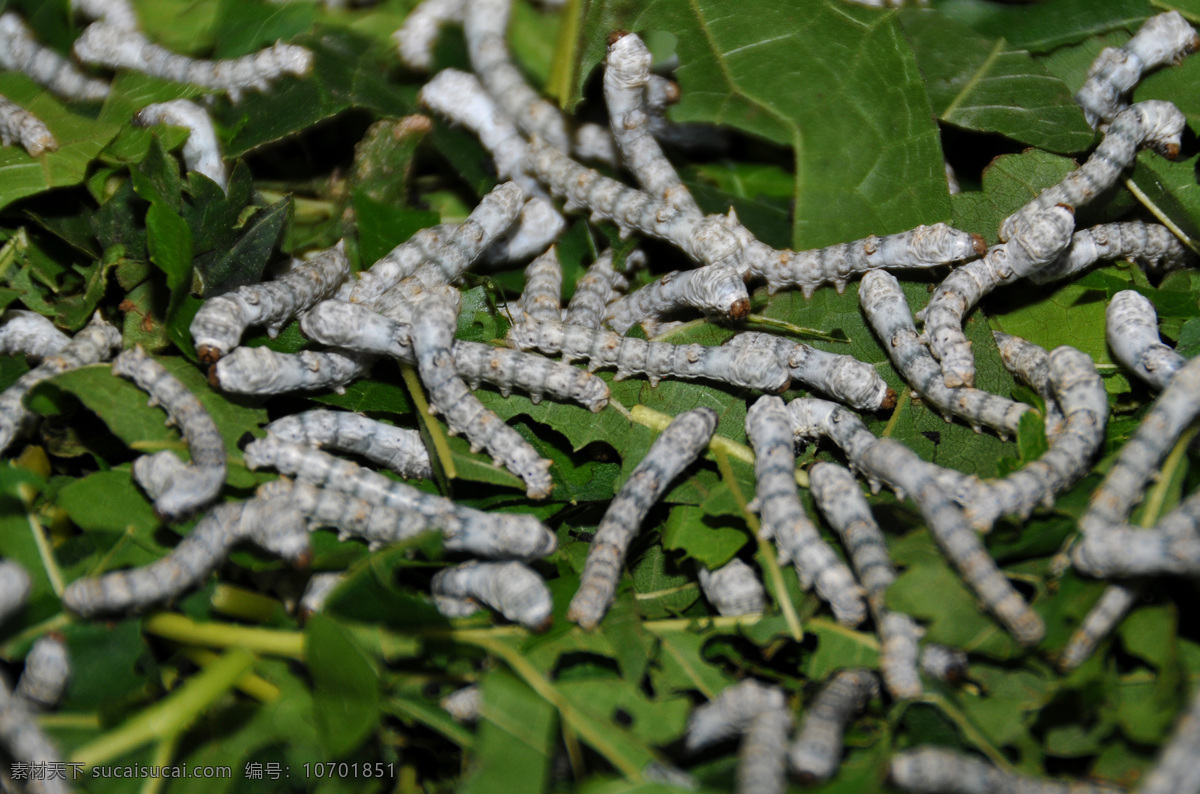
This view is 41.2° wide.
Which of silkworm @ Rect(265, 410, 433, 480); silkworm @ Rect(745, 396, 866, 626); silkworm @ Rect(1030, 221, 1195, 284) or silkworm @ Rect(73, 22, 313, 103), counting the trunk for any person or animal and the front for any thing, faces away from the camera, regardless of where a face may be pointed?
silkworm @ Rect(745, 396, 866, 626)

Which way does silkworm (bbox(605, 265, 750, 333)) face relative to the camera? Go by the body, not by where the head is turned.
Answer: to the viewer's right

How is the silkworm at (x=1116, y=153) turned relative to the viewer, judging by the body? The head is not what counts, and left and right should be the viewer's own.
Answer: facing to the right of the viewer

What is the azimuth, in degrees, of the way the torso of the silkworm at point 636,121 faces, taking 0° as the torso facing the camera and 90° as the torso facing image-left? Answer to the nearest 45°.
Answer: approximately 180°

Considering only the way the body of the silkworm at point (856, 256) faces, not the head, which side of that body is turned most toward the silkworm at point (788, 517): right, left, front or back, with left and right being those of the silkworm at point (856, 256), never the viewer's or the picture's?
right

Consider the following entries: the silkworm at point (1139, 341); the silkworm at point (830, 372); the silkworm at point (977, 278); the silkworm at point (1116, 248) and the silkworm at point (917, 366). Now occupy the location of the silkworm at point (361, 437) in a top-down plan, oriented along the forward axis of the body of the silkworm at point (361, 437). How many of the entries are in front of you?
5

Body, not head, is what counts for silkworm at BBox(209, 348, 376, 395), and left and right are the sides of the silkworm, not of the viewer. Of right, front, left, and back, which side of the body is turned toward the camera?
left

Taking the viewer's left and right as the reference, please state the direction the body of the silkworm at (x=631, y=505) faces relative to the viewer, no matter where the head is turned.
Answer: facing away from the viewer and to the right of the viewer

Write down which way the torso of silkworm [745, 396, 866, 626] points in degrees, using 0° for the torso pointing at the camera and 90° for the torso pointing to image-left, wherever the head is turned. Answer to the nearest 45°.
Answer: approximately 180°
